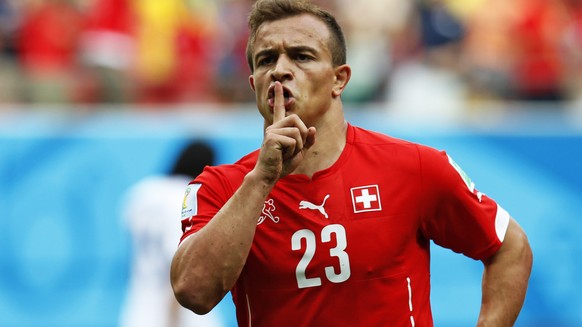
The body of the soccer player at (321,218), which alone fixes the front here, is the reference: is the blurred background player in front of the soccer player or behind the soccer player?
behind

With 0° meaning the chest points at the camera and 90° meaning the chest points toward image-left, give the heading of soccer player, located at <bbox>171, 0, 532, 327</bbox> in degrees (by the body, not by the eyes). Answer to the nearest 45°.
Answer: approximately 0°
